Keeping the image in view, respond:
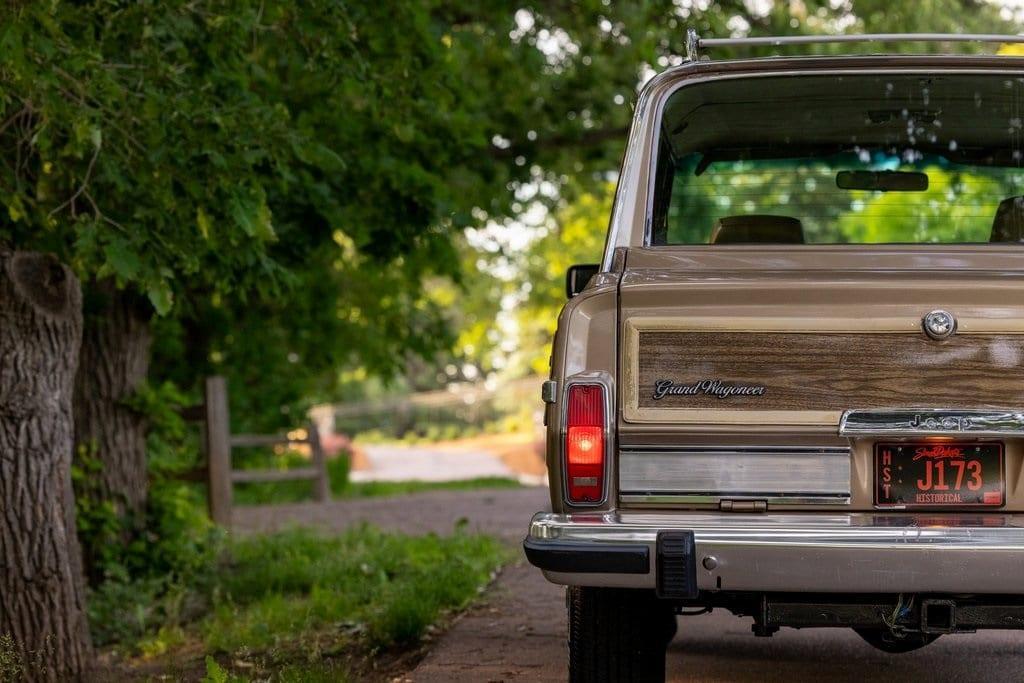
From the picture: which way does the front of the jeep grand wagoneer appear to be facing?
away from the camera

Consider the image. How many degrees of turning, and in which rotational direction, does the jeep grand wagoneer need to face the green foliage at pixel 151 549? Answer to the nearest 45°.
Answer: approximately 45° to its left

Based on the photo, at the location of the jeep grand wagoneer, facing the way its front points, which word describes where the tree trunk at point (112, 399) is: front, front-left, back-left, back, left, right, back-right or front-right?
front-left

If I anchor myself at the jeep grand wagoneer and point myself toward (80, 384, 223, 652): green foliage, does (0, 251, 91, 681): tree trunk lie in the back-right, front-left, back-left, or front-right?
front-left

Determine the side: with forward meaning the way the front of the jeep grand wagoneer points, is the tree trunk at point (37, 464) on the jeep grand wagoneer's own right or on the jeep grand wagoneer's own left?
on the jeep grand wagoneer's own left

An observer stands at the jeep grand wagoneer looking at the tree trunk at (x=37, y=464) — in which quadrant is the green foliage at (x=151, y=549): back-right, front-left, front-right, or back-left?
front-right
